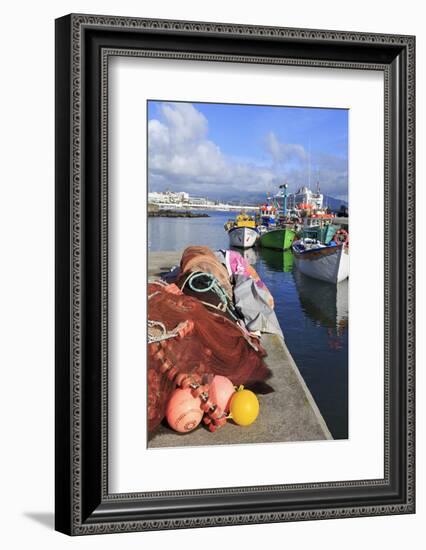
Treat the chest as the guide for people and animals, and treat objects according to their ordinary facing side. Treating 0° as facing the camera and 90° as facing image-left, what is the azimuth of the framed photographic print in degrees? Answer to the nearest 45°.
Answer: approximately 315°
